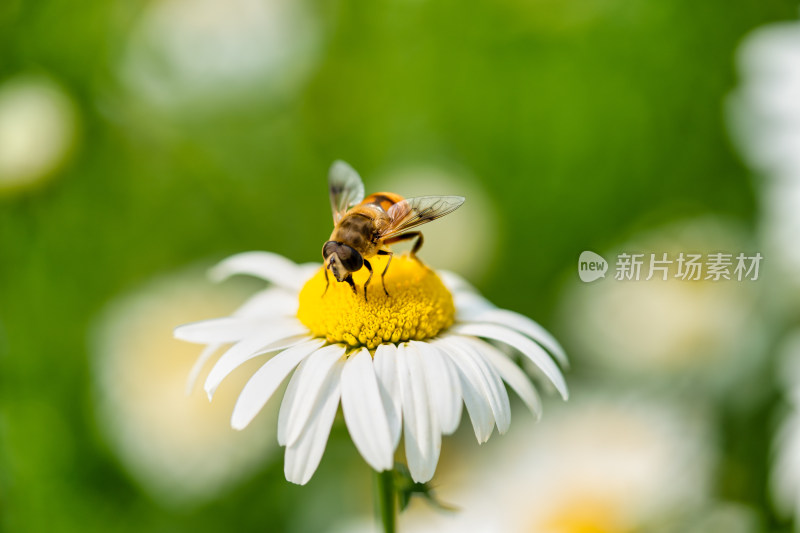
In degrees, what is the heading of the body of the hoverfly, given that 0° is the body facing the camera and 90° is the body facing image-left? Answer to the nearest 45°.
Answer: approximately 45°

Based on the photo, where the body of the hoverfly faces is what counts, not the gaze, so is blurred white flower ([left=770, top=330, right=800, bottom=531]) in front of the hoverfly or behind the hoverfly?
behind

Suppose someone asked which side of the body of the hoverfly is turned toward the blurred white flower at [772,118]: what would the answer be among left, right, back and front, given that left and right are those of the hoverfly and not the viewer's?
back

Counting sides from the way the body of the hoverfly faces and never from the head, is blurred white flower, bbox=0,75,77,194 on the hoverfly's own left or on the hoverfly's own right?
on the hoverfly's own right

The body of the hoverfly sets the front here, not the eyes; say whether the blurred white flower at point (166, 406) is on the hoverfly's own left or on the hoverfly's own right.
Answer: on the hoverfly's own right
